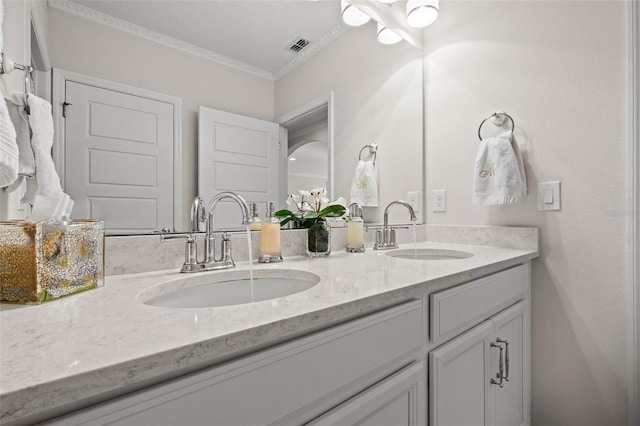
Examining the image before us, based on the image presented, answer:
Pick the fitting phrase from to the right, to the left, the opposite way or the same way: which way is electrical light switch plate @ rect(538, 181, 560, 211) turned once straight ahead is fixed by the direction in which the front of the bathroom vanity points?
to the right

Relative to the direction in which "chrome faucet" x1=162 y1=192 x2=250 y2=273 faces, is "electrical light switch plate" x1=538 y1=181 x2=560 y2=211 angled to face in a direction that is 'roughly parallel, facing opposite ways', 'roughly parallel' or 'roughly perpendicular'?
roughly perpendicular

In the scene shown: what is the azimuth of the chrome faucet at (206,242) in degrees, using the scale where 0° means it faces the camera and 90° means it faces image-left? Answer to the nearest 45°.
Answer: approximately 315°

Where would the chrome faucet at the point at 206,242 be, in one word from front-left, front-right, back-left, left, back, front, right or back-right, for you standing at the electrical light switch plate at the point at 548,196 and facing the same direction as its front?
front-right

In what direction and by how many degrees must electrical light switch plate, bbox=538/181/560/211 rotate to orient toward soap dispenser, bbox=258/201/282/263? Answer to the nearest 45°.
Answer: approximately 45° to its right
